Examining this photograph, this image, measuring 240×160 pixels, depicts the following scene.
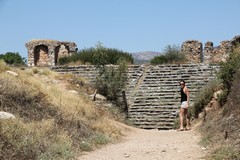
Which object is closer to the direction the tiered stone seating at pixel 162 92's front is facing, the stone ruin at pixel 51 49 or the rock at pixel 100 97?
the rock

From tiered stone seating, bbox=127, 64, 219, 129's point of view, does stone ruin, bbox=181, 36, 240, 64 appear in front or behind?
behind

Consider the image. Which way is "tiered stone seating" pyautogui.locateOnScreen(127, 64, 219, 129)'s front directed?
toward the camera

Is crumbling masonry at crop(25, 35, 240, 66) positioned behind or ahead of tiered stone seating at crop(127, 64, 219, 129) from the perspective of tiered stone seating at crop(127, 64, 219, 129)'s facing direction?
behind

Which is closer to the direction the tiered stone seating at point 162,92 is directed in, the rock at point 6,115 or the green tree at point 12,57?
the rock

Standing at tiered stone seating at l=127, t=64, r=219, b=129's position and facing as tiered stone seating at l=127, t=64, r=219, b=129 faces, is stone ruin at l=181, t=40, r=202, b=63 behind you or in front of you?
behind

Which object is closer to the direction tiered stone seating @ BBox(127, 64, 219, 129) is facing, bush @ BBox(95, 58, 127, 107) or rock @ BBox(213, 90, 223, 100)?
the rock

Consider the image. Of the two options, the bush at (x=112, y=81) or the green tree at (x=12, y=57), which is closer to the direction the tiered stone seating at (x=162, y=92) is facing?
the bush

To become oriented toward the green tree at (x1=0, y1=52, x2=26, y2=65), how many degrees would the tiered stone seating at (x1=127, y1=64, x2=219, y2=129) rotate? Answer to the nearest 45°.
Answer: approximately 135° to its right

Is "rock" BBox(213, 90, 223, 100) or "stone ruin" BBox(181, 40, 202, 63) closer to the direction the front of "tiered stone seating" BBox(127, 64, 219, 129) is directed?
the rock

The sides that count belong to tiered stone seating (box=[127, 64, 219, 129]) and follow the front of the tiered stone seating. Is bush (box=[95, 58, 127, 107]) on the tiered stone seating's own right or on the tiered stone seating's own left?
on the tiered stone seating's own right

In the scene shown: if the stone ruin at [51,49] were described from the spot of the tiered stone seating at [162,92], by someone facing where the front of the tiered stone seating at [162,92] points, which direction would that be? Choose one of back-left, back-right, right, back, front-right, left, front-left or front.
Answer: back-right

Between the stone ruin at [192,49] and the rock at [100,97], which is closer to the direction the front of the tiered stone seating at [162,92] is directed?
the rock

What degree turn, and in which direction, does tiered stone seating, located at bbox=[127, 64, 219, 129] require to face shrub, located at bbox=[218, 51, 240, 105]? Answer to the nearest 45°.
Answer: approximately 45° to its left
